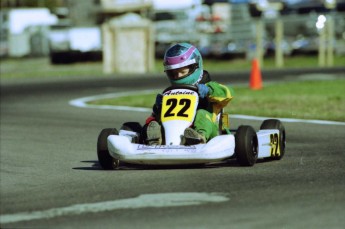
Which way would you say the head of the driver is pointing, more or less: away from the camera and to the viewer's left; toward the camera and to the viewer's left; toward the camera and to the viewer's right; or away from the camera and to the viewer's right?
toward the camera and to the viewer's left

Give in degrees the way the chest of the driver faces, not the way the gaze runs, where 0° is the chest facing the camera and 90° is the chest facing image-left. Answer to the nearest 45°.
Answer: approximately 45°
